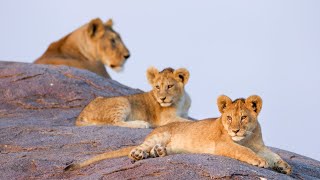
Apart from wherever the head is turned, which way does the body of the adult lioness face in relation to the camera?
to the viewer's right

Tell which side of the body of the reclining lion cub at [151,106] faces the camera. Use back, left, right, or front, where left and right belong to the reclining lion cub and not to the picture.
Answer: right

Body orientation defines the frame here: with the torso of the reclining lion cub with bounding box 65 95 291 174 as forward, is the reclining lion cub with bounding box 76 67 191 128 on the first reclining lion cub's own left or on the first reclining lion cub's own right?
on the first reclining lion cub's own left

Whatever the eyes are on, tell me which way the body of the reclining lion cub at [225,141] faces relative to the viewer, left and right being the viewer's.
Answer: facing to the right of the viewer

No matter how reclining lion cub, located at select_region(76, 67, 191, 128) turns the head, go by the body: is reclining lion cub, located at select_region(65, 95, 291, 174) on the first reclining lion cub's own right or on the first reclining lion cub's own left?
on the first reclining lion cub's own right

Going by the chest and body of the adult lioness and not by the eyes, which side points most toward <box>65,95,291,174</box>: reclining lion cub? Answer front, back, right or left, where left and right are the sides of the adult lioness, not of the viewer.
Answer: right

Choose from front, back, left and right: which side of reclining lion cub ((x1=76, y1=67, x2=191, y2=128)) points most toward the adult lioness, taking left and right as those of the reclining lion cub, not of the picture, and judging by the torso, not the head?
left
